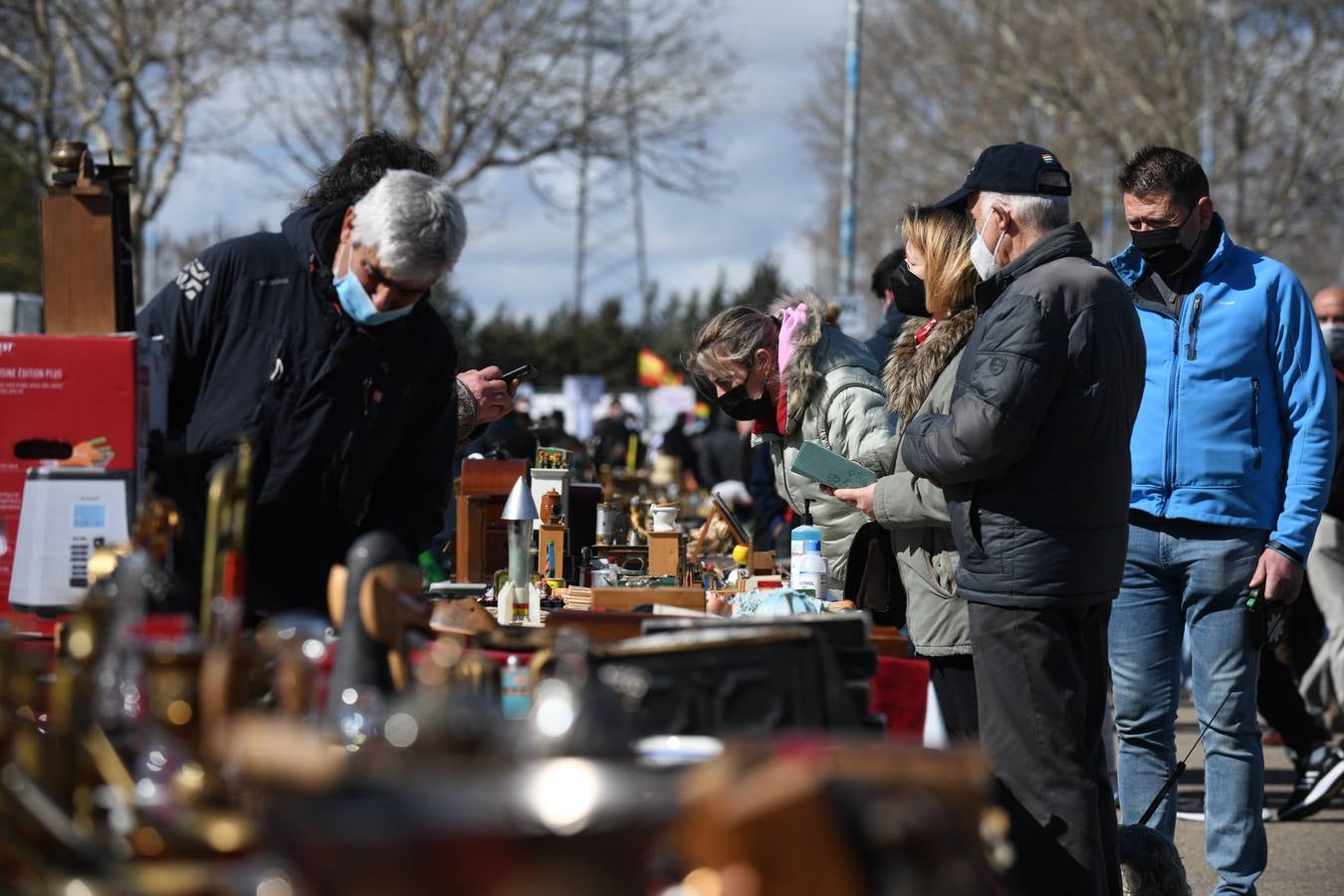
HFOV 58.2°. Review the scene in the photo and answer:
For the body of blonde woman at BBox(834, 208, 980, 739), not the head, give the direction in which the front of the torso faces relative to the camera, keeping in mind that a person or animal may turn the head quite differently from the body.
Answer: to the viewer's left

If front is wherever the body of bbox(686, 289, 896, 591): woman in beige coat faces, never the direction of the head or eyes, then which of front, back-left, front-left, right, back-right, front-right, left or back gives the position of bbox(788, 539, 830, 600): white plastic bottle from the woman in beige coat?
left

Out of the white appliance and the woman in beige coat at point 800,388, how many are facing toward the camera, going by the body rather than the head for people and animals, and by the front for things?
1

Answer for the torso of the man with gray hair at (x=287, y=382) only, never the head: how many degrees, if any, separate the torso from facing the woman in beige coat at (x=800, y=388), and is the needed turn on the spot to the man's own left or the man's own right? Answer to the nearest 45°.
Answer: approximately 90° to the man's own left

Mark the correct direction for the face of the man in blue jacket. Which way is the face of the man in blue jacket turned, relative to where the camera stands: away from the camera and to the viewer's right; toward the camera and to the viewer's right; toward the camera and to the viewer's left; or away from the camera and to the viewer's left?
toward the camera and to the viewer's left

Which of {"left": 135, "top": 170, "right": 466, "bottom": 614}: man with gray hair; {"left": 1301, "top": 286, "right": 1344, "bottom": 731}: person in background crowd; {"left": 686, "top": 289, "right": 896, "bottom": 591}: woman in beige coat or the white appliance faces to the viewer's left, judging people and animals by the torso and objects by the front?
the woman in beige coat

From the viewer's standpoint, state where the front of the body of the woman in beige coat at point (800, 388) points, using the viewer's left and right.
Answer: facing to the left of the viewer

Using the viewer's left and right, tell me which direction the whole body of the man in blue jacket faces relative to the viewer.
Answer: facing the viewer and to the left of the viewer
